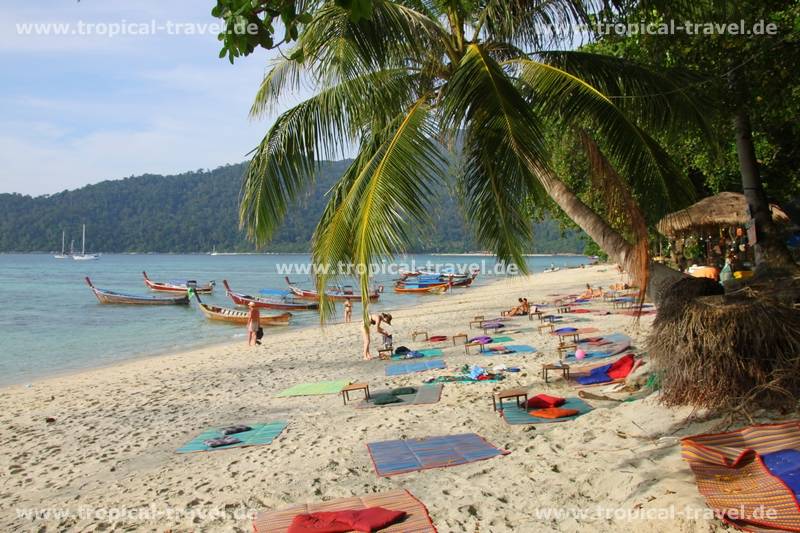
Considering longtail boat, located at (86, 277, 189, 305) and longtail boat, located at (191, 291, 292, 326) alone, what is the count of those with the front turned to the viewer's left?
2

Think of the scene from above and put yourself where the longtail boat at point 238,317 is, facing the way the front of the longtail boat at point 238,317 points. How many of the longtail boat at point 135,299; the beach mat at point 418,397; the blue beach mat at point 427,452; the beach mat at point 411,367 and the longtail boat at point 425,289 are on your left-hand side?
3

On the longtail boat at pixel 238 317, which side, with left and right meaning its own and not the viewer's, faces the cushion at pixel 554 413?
left

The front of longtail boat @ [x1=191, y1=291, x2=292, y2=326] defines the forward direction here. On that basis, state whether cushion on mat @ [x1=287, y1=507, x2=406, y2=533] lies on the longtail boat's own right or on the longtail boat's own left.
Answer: on the longtail boat's own left

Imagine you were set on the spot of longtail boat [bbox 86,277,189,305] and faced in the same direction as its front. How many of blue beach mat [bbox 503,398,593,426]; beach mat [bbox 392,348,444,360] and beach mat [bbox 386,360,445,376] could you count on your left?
3

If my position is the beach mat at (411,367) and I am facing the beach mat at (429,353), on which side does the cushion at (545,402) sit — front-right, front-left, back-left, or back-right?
back-right

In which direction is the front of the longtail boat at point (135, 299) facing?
to the viewer's left

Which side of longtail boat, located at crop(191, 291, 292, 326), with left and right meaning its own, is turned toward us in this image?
left

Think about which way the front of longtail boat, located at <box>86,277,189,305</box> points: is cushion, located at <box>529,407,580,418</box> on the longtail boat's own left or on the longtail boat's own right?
on the longtail boat's own left
